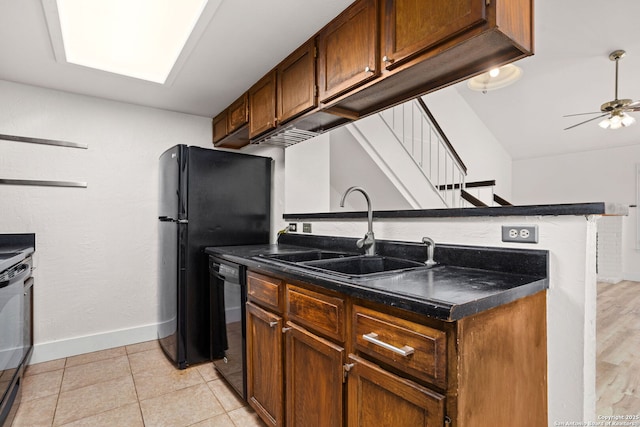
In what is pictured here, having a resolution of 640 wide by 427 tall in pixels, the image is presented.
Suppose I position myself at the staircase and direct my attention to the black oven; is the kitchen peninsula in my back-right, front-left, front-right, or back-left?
front-left

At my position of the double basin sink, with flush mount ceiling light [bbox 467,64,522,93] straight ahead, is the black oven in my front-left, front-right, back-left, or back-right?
back-left

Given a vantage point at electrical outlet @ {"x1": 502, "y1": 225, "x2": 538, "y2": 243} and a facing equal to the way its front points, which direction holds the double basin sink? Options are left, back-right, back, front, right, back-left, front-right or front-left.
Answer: right

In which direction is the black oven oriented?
to the viewer's right

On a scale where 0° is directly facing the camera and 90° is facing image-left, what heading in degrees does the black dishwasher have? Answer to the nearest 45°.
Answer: approximately 45°

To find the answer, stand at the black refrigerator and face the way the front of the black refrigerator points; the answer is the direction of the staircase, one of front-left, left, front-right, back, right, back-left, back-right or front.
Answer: back

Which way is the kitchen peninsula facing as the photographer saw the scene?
facing the viewer and to the left of the viewer

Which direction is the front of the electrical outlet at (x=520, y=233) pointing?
toward the camera
